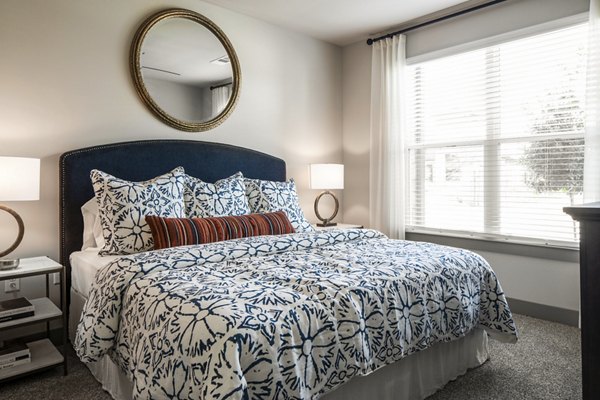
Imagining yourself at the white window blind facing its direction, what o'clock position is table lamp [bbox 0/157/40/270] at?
The table lamp is roughly at 12 o'clock from the white window blind.

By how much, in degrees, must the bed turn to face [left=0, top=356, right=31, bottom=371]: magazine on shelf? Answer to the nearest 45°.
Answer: approximately 135° to its right

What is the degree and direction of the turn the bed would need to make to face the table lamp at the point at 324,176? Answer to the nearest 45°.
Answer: approximately 135° to its left

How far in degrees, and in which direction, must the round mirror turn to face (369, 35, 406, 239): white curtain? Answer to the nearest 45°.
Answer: approximately 45° to its left

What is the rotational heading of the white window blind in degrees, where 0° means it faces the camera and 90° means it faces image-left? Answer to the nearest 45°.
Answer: approximately 45°

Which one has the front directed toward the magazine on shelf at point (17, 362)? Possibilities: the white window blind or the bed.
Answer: the white window blind

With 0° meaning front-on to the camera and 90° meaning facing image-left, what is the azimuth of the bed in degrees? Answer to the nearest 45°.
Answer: approximately 315°
